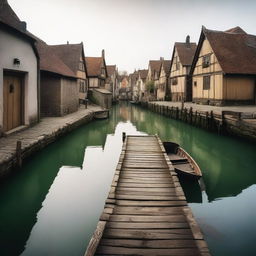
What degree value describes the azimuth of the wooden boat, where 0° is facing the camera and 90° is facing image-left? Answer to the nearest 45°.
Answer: approximately 315°

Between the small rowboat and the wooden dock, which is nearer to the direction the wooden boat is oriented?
the wooden dock

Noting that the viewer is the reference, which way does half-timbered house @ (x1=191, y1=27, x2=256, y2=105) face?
facing the viewer and to the left of the viewer

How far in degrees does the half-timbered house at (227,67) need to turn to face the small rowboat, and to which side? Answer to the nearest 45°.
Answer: approximately 45° to its right

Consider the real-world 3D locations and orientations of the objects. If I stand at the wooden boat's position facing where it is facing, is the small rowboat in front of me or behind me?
behind

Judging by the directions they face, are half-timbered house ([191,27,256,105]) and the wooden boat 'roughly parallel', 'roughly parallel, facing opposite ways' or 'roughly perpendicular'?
roughly perpendicular

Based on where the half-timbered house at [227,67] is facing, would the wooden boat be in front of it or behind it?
in front

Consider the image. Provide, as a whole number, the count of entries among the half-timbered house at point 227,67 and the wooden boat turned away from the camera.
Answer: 0

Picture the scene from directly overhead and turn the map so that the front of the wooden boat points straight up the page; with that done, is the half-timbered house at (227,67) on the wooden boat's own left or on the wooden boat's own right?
on the wooden boat's own left
